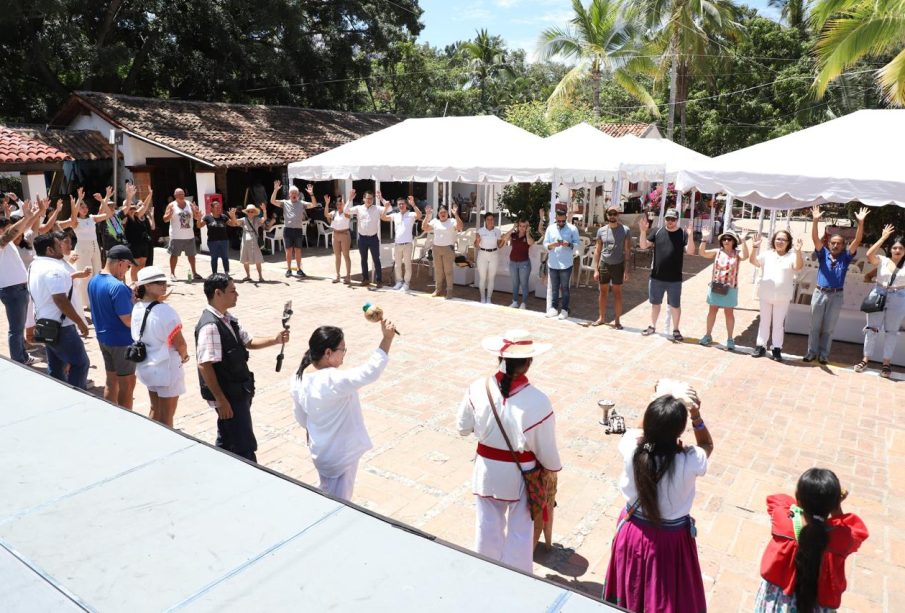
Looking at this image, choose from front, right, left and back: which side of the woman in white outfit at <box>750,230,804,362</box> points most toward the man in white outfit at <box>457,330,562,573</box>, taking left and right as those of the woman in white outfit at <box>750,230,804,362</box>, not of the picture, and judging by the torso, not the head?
front

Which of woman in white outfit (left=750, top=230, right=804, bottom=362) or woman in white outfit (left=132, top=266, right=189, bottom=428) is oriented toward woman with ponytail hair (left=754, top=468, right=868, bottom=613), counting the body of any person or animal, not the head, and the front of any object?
woman in white outfit (left=750, top=230, right=804, bottom=362)

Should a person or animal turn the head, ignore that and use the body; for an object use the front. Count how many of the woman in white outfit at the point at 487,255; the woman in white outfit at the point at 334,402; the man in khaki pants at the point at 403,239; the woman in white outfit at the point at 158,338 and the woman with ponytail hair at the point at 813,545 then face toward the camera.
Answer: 2

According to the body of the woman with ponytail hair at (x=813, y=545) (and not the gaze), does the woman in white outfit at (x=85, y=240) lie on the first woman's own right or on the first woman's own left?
on the first woman's own left

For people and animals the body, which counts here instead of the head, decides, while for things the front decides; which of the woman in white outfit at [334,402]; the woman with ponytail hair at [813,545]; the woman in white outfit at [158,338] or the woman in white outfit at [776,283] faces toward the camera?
the woman in white outfit at [776,283]

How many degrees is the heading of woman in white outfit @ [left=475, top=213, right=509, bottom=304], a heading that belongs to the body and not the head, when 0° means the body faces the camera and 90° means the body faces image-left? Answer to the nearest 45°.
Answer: approximately 0°

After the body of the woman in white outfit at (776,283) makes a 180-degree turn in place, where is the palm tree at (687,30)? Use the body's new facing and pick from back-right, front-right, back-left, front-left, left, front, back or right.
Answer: front

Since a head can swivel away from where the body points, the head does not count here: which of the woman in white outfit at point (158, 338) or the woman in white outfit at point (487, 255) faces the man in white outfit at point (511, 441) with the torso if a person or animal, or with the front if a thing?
the woman in white outfit at point (487, 255)

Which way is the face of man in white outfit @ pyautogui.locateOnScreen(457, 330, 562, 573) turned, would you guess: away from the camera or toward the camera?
away from the camera

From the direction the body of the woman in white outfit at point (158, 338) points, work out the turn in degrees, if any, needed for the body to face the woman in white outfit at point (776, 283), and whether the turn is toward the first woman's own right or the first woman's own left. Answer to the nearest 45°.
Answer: approximately 45° to the first woman's own right

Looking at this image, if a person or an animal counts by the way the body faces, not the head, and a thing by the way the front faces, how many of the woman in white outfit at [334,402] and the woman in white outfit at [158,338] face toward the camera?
0

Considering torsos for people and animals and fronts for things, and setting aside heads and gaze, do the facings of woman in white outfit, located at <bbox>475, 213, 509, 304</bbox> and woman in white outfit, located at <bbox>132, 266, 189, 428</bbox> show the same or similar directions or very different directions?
very different directions

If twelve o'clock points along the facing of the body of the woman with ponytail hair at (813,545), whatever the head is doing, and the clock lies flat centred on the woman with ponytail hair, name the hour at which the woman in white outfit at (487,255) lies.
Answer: The woman in white outfit is roughly at 11 o'clock from the woman with ponytail hair.

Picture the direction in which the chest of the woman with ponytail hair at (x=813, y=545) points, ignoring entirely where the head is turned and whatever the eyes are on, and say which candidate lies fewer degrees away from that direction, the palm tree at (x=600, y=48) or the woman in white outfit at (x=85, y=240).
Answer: the palm tree

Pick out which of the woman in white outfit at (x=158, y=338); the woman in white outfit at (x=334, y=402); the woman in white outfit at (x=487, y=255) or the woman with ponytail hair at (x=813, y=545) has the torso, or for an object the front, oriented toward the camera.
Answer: the woman in white outfit at (x=487, y=255)

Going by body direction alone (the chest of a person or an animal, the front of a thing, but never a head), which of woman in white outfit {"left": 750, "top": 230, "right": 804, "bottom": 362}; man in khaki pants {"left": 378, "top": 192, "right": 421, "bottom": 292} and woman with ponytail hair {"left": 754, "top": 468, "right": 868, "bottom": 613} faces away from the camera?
the woman with ponytail hair
